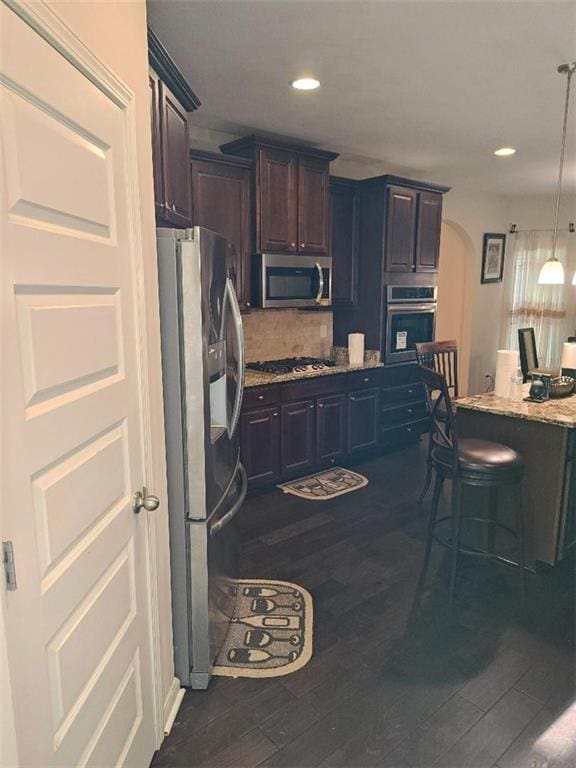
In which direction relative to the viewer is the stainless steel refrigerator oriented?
to the viewer's right

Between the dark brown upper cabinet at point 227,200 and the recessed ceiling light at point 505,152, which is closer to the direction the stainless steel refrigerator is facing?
the recessed ceiling light

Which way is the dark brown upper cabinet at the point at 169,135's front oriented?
to the viewer's right

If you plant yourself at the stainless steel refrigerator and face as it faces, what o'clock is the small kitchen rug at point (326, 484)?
The small kitchen rug is roughly at 10 o'clock from the stainless steel refrigerator.

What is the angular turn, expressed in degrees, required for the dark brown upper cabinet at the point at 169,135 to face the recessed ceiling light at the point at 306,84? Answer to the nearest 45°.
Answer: approximately 45° to its left

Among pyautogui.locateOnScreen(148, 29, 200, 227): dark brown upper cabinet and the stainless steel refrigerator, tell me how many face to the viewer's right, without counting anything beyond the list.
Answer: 2

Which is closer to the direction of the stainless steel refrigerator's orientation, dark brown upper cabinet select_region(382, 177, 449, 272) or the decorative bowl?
the decorative bowl

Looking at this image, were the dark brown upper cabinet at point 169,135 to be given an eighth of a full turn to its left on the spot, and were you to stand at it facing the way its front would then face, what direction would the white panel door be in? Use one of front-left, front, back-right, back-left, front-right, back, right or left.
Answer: back-right

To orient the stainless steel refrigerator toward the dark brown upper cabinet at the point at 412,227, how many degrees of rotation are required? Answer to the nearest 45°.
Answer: approximately 45° to its left
